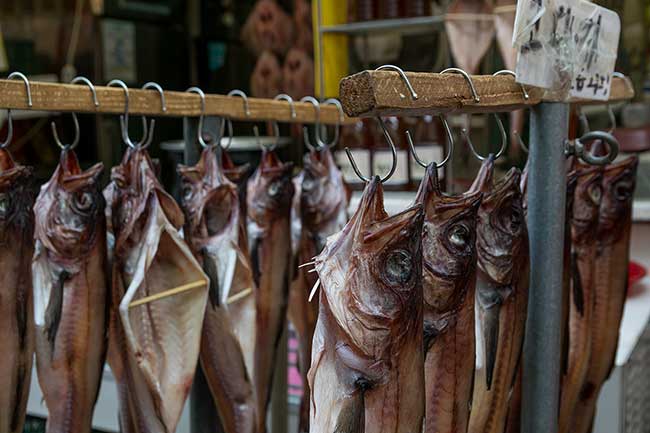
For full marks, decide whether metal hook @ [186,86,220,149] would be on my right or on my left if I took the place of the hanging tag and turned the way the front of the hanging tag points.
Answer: on my right

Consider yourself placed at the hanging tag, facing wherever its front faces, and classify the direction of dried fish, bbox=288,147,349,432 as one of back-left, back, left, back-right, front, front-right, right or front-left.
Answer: back-right

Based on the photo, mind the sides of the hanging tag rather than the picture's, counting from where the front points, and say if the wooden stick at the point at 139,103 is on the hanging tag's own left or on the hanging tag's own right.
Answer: on the hanging tag's own right

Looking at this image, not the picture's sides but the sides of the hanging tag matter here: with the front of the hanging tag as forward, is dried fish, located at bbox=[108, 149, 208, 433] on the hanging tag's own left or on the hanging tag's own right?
on the hanging tag's own right

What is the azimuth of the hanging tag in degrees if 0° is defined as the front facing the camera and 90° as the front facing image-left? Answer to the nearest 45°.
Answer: approximately 0°

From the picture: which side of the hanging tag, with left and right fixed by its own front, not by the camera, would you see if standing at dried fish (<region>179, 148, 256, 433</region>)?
right
